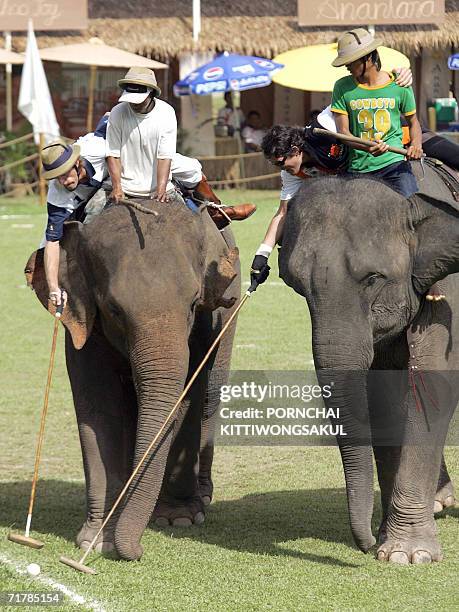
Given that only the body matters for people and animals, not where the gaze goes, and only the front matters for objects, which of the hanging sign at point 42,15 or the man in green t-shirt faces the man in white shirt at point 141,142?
the hanging sign

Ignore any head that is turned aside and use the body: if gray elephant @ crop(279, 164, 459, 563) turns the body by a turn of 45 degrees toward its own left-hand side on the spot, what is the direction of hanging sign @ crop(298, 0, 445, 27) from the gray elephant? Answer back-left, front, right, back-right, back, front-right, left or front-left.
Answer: back

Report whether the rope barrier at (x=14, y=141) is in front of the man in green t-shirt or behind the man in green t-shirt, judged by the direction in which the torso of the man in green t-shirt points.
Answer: behind

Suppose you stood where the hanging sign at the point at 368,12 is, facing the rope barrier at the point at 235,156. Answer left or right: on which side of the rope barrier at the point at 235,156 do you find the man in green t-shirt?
left

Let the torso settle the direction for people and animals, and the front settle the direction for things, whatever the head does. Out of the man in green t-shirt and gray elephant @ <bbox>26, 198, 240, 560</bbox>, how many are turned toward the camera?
2

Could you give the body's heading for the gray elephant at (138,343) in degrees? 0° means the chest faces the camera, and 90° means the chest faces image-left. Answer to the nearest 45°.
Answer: approximately 0°

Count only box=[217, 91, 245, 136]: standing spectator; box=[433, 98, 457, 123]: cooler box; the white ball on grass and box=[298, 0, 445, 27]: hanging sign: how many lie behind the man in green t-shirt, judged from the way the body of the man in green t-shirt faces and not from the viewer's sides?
3
